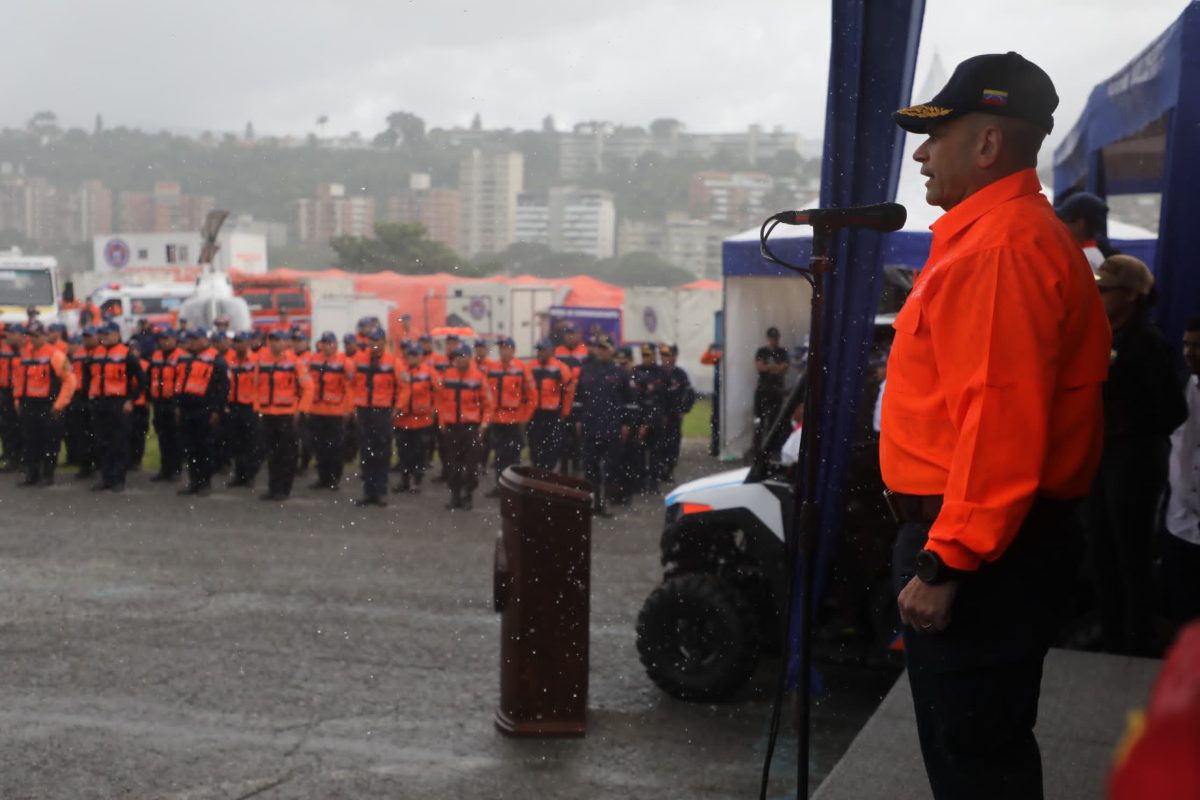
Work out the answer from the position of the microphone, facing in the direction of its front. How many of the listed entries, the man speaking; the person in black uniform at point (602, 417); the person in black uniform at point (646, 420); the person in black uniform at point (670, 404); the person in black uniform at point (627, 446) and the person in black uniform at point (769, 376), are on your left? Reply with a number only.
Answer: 5

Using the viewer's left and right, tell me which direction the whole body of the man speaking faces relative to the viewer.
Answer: facing to the left of the viewer

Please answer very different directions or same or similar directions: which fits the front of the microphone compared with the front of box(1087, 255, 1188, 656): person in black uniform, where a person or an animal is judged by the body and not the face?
very different directions

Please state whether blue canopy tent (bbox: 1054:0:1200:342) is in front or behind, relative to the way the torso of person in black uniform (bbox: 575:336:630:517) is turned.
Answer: in front

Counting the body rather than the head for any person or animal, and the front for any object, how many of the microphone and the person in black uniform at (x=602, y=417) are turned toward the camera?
1

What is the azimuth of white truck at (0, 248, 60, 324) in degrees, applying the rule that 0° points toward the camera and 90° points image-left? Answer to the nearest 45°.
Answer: approximately 0°

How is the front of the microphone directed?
to the viewer's right

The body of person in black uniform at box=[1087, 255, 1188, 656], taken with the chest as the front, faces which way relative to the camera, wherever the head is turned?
to the viewer's left

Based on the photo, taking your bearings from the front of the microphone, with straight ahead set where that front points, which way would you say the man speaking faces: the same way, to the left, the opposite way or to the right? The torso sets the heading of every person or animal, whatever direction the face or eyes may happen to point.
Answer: the opposite way

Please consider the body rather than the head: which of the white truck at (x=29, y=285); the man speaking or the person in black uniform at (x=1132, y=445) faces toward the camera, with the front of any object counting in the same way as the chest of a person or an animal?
the white truck

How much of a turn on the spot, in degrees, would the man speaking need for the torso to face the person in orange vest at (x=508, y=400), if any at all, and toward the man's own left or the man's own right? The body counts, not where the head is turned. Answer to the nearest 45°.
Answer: approximately 45° to the man's own right
